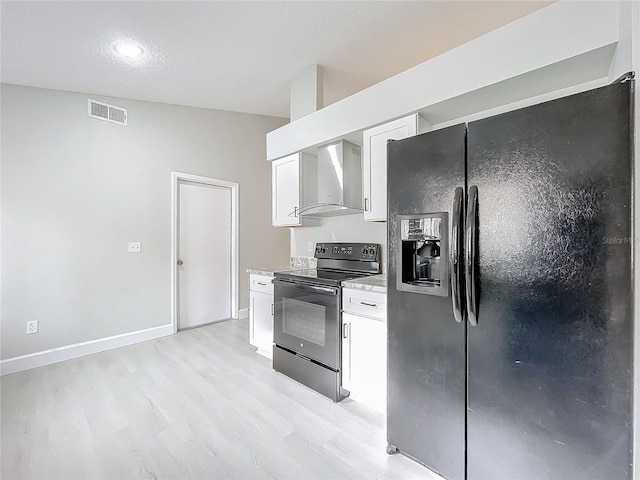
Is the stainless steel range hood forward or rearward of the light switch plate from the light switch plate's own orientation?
forward

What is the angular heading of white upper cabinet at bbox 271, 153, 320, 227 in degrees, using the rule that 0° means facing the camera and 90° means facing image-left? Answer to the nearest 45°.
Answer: approximately 45°

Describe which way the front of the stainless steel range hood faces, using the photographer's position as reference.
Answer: facing the viewer and to the left of the viewer

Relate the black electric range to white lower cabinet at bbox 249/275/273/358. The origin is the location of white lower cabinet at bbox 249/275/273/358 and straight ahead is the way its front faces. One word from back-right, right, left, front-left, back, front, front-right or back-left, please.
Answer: left

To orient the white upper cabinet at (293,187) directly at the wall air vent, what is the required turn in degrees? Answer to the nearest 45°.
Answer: approximately 45° to its right

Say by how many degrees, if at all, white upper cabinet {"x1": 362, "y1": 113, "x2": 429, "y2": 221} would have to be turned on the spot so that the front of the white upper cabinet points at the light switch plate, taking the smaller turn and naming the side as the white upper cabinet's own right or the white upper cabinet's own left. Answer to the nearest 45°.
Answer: approximately 45° to the white upper cabinet's own right

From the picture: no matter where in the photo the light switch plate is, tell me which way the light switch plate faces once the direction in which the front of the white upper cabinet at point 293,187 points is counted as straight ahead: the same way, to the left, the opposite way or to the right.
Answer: to the left

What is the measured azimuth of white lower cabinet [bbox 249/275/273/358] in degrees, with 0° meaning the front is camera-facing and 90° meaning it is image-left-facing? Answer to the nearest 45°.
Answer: approximately 45°

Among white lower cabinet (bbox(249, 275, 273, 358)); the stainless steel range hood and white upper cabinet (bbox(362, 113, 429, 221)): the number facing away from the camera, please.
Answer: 0

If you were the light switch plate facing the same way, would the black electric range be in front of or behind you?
in front

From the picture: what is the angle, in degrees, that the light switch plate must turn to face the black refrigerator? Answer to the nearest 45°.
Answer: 0° — it already faces it

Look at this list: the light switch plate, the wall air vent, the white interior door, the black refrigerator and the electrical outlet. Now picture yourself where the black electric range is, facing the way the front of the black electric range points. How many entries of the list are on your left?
1

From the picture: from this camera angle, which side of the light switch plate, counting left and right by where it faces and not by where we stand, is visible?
front

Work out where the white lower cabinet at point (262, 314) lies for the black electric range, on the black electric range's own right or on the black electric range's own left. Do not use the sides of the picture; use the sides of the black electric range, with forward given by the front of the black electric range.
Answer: on the black electric range's own right
